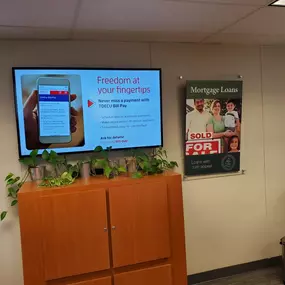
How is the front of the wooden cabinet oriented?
toward the camera
